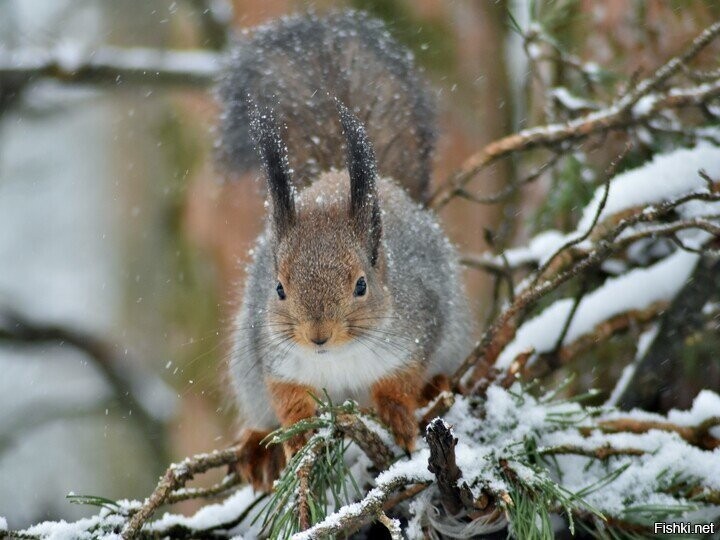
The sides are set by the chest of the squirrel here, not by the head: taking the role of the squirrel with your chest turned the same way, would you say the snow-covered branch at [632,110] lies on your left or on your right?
on your left

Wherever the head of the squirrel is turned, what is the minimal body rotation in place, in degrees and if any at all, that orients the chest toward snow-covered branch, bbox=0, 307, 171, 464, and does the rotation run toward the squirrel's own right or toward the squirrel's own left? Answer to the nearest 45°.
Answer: approximately 135° to the squirrel's own right

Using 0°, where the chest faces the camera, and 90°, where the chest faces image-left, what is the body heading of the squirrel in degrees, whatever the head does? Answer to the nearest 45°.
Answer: approximately 0°
